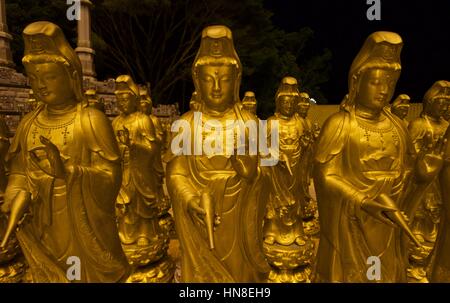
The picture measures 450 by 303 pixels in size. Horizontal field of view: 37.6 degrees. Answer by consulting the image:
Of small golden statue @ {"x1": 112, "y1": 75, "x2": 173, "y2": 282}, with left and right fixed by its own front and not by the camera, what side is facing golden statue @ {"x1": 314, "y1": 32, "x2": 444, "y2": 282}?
left

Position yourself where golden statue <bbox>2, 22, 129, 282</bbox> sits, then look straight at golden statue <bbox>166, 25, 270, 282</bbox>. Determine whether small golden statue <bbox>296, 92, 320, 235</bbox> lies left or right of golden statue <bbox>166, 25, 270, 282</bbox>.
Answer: left

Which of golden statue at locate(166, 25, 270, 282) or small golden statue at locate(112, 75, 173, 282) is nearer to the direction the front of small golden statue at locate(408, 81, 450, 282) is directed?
the golden statue

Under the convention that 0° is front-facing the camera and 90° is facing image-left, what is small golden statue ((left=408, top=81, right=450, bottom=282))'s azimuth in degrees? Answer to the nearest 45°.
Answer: approximately 315°

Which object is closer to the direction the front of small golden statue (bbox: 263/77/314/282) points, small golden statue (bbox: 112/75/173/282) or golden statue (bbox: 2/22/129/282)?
the golden statue

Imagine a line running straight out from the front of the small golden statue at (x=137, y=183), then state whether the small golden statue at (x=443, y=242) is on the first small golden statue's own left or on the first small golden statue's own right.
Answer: on the first small golden statue's own left

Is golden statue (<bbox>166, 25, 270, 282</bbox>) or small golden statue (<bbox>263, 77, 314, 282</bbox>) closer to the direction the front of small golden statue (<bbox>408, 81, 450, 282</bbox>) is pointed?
the golden statue

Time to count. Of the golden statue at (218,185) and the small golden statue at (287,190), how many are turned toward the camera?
2
